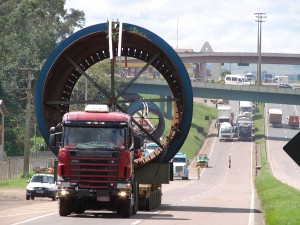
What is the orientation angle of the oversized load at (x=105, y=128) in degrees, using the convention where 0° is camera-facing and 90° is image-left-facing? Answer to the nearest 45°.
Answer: approximately 0°
